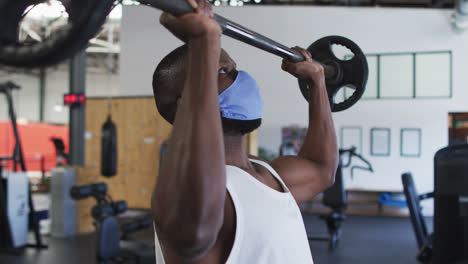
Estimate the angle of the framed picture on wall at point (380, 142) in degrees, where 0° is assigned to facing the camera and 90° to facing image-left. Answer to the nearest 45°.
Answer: approximately 0°

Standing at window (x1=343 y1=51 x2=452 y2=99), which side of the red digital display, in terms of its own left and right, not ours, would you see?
left

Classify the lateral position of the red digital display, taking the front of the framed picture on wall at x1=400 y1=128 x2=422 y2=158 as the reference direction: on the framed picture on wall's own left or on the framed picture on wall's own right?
on the framed picture on wall's own right

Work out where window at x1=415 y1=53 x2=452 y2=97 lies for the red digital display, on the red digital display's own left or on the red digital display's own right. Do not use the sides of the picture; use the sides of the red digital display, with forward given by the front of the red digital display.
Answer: on the red digital display's own left
